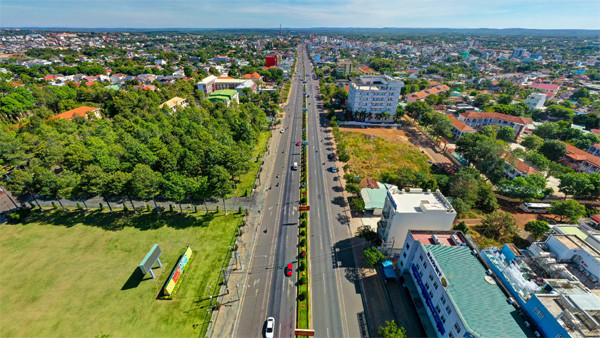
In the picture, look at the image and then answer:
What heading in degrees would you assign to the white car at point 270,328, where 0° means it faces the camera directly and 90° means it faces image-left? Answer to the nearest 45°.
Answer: approximately 0°

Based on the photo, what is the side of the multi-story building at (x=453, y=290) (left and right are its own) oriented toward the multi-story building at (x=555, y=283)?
back

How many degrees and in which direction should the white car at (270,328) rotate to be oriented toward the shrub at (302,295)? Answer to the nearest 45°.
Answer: approximately 135° to its left

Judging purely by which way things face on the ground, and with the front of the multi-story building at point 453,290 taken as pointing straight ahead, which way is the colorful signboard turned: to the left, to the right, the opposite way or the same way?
the opposite way

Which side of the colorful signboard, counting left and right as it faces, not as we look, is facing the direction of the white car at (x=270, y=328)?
front

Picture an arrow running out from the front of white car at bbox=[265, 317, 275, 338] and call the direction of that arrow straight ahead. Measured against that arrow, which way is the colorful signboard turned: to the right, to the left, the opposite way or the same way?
to the left

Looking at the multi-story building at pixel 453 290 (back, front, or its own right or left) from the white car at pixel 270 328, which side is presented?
front

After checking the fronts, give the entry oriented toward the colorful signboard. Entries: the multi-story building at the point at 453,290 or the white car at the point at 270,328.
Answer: the multi-story building

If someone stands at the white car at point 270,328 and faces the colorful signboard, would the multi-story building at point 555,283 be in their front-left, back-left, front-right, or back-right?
back-right

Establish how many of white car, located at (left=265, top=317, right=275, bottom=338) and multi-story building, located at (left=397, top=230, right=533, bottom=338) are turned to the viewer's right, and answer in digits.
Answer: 0

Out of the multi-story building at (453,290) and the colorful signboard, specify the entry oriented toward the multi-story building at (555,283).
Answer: the colorful signboard

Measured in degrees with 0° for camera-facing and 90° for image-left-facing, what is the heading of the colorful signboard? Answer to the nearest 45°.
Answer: approximately 315°

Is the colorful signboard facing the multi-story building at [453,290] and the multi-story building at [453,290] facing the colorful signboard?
yes

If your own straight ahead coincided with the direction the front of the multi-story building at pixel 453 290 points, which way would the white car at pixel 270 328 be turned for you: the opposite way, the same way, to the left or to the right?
to the left

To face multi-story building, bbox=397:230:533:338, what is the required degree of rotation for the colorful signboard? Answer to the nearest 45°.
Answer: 0° — it already faces it

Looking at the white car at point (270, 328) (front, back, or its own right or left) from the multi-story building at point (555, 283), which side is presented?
left

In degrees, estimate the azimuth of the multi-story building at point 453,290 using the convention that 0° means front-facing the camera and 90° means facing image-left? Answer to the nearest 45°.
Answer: approximately 45°
